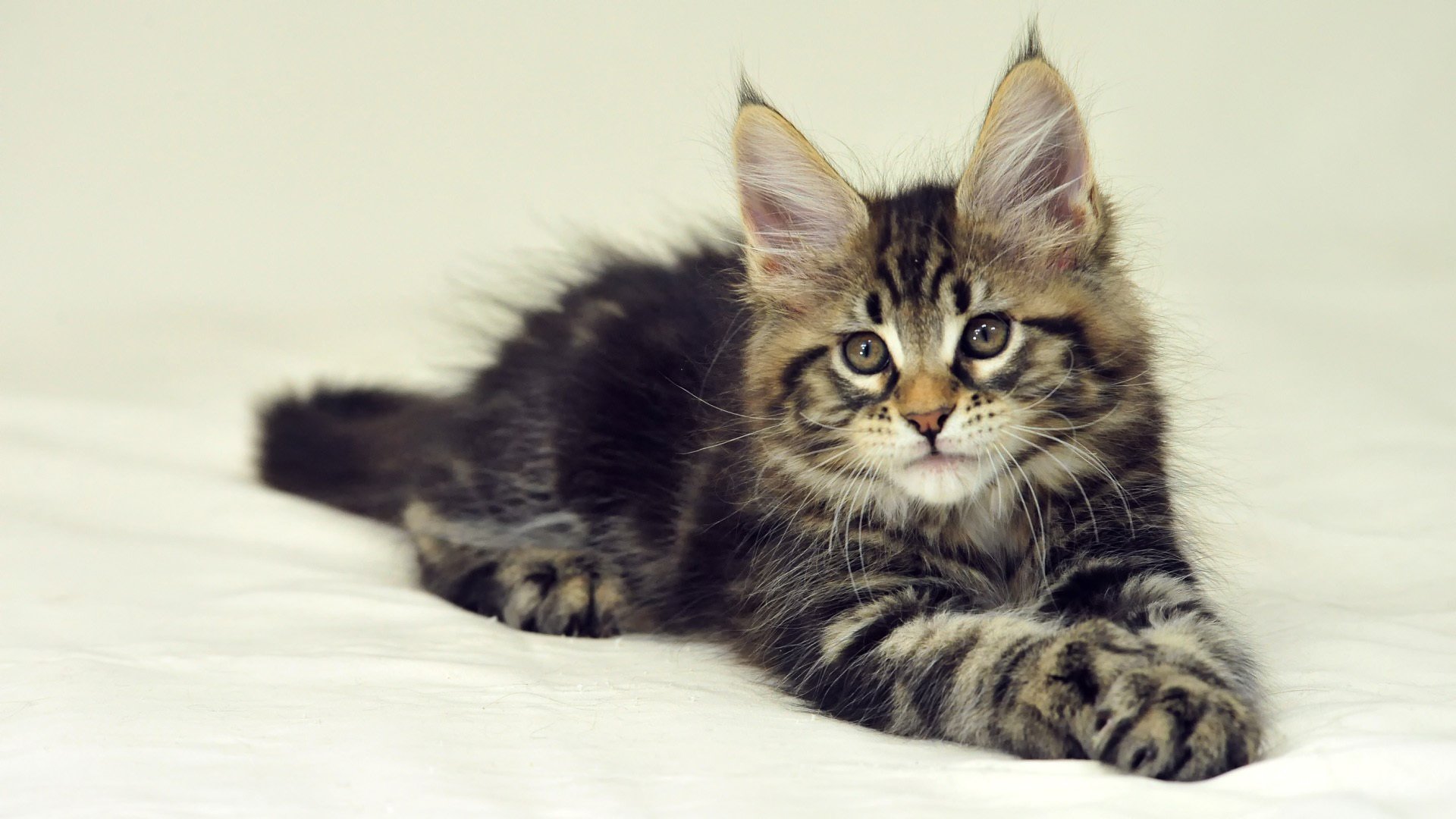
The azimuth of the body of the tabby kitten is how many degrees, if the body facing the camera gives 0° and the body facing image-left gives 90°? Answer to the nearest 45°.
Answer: approximately 315°
